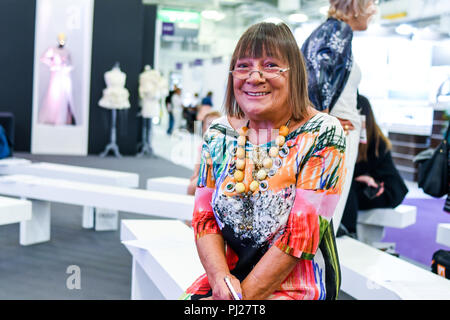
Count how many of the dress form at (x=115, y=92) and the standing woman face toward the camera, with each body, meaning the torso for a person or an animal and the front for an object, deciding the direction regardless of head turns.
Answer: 1

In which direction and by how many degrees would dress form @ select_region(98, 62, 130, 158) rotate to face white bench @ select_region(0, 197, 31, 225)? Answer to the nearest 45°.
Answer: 0° — it already faces it

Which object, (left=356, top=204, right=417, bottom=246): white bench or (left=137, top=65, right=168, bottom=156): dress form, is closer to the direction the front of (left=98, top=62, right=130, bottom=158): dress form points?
the white bench

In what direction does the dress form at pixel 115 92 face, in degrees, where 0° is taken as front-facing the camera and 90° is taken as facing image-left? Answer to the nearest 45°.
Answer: approximately 0°

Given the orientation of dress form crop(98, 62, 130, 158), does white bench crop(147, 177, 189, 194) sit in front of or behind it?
in front

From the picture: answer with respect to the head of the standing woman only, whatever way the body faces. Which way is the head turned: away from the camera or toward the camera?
away from the camera

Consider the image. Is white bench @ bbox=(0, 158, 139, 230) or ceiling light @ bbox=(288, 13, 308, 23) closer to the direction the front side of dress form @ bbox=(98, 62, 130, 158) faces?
the white bench
